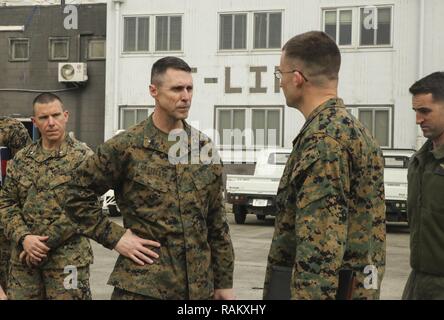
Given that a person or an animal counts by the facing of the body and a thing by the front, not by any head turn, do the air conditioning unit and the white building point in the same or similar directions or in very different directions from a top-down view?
same or similar directions

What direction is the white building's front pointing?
toward the camera

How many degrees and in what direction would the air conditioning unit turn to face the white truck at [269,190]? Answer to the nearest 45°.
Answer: approximately 45° to its left

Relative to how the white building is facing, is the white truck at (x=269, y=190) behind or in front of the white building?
in front

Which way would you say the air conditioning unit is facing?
toward the camera

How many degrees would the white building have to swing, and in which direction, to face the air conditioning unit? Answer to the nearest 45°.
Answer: approximately 90° to its right

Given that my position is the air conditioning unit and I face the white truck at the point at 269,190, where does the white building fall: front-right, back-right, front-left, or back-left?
front-left

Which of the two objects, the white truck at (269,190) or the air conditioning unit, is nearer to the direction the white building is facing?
the white truck

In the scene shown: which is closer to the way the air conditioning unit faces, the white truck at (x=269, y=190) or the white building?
the white truck
